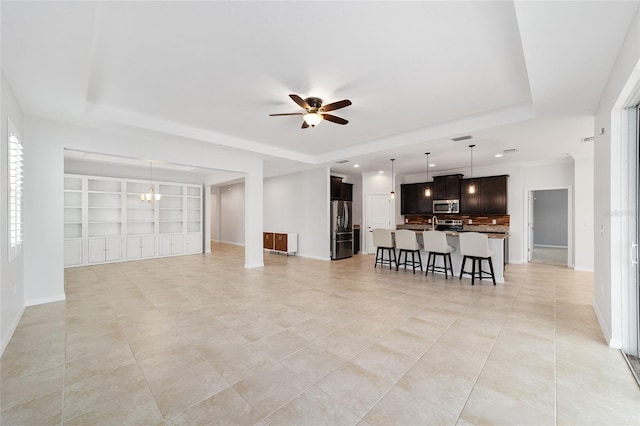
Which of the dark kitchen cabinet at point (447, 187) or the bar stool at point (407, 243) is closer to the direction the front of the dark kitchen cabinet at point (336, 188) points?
the bar stool

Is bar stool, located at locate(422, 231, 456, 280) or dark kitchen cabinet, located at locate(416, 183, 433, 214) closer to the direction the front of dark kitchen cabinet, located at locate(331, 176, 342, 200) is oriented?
the bar stool

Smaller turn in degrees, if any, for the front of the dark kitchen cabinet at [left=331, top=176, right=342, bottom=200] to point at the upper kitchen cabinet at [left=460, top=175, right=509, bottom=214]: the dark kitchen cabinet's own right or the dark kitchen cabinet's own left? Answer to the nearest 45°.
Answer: approximately 45° to the dark kitchen cabinet's own left

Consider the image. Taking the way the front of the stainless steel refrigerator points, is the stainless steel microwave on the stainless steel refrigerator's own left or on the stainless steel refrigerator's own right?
on the stainless steel refrigerator's own left

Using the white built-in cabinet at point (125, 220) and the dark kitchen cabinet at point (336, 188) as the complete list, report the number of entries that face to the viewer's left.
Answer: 0

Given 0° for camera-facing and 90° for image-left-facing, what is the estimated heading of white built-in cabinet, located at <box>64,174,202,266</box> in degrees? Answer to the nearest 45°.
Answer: approximately 315°

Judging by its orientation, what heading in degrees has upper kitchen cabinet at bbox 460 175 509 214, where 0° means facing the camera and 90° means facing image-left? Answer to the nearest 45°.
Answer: approximately 45°

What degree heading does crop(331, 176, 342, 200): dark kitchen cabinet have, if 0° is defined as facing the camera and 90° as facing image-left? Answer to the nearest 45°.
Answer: approximately 315°

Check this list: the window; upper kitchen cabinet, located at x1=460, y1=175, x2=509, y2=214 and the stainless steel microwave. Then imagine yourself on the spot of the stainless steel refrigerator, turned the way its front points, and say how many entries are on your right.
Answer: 1
